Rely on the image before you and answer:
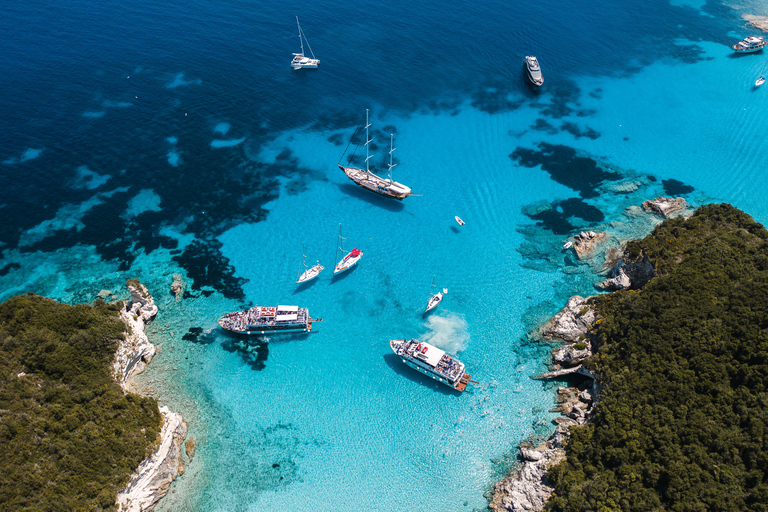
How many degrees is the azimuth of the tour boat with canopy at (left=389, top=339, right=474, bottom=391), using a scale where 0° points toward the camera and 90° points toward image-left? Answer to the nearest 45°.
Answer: approximately 135°

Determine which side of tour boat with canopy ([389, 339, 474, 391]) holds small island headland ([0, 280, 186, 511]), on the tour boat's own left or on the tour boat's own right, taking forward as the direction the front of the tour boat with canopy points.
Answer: on the tour boat's own left

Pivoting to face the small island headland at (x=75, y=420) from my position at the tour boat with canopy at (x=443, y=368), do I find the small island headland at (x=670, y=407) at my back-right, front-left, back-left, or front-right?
back-left

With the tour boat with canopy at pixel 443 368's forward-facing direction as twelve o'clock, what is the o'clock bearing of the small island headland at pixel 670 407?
The small island headland is roughly at 5 o'clock from the tour boat with canopy.
